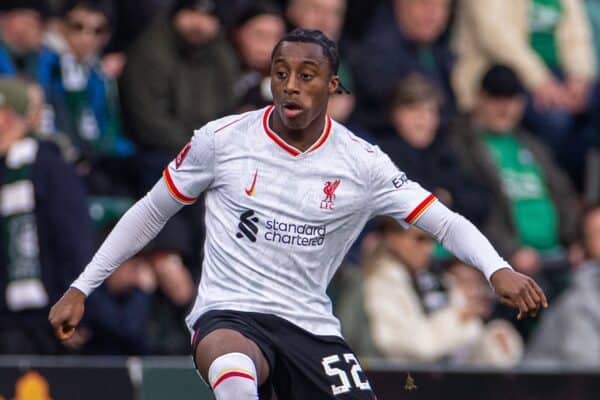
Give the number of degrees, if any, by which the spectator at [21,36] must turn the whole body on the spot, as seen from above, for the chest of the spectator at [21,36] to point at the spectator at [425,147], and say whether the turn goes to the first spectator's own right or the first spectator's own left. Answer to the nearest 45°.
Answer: approximately 90° to the first spectator's own left

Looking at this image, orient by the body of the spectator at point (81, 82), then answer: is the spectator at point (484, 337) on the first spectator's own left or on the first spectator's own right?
on the first spectator's own left

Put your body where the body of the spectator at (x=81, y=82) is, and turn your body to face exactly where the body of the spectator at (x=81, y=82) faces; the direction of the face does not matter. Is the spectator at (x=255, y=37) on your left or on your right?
on your left

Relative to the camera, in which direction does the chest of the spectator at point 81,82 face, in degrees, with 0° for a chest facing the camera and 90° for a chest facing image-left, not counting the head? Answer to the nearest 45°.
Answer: approximately 0°

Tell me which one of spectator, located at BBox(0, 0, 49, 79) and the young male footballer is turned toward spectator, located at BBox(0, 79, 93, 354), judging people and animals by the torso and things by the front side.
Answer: spectator, located at BBox(0, 0, 49, 79)

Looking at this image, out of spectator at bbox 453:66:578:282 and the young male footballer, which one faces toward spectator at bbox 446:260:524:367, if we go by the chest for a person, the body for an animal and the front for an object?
spectator at bbox 453:66:578:282

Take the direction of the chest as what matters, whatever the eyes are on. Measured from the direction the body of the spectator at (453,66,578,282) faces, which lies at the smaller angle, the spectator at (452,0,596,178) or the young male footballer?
the young male footballer

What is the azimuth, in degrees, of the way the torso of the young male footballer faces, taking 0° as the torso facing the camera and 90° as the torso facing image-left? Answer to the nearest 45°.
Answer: approximately 0°
